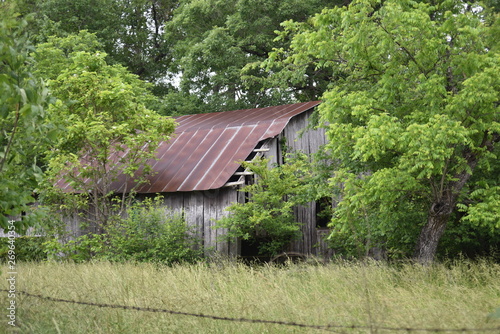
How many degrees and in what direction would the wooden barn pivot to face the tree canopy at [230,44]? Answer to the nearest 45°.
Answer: approximately 135° to its left

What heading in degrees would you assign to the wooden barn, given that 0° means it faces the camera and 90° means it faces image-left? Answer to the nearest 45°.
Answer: approximately 315°

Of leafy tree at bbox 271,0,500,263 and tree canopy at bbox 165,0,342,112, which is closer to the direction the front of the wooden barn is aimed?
the leafy tree

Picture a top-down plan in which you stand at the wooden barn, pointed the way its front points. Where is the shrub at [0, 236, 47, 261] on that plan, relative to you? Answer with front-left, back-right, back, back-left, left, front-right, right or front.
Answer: back-right

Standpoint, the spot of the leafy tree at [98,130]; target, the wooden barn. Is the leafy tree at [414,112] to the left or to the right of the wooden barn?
right
